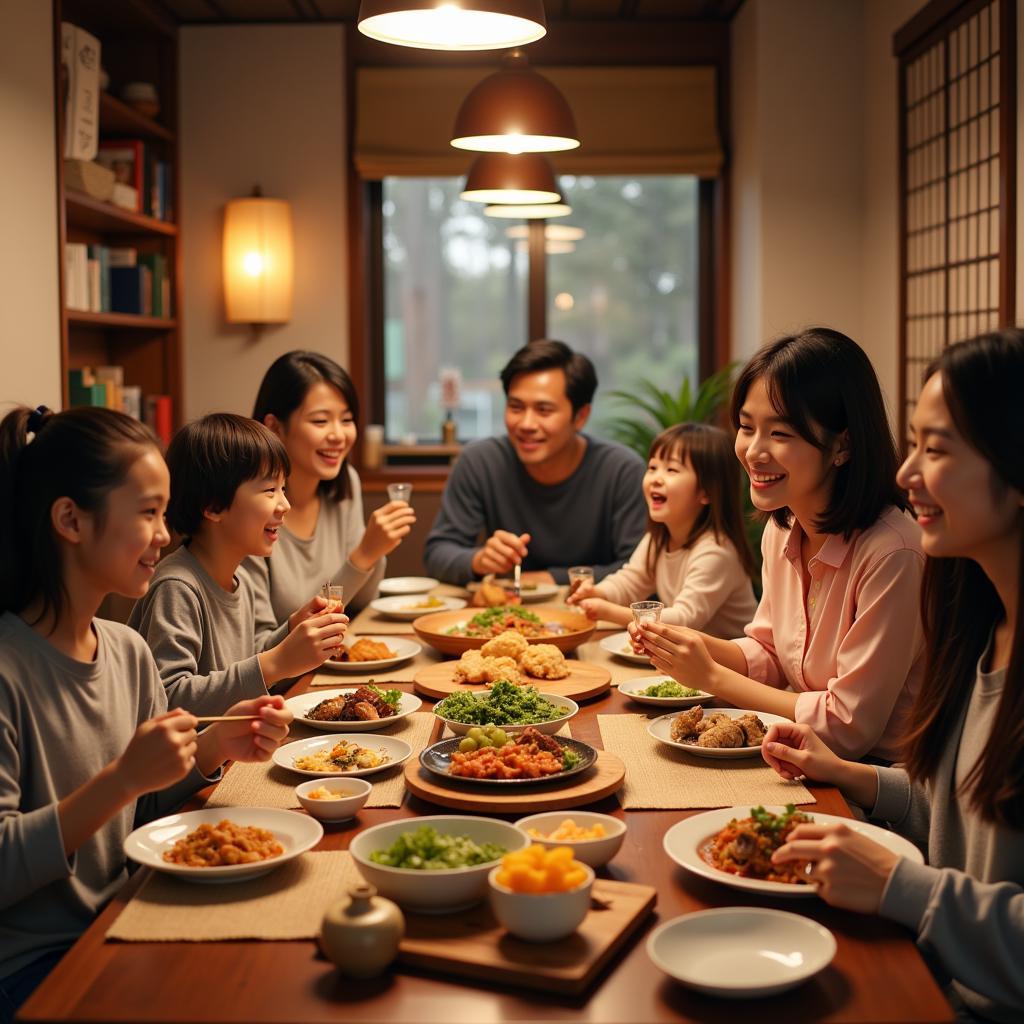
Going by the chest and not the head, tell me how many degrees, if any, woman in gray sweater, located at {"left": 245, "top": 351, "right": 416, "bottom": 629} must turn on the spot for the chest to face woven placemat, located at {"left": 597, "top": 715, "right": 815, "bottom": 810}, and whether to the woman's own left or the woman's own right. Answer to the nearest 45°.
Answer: approximately 45° to the woman's own right

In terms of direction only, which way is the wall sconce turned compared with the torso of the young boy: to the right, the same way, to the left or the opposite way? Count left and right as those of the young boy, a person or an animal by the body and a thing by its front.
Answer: to the right

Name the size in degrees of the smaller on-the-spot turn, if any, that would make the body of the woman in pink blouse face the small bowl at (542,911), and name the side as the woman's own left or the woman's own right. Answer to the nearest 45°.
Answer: approximately 45° to the woman's own left

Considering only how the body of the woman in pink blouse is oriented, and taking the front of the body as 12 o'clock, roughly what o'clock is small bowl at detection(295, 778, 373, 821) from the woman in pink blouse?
The small bowl is roughly at 12 o'clock from the woman in pink blouse.

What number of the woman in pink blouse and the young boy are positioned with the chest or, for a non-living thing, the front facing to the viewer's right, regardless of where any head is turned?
1

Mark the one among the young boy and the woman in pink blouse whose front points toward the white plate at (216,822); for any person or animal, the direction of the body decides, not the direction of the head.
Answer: the woman in pink blouse

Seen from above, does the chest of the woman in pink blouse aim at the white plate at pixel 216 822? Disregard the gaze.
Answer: yes

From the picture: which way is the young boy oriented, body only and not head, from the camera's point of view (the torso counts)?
to the viewer's right

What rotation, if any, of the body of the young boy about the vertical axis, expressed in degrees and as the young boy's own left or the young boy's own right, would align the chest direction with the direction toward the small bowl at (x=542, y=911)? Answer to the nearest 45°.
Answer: approximately 90° to the young boy's own right

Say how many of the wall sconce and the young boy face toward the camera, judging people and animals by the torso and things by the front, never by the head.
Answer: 1

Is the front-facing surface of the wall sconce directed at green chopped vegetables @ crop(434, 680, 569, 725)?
yes
